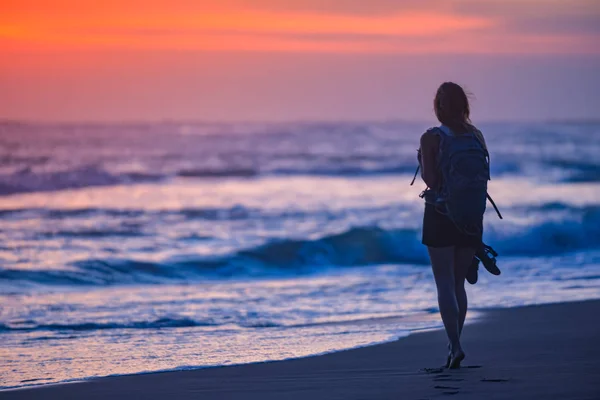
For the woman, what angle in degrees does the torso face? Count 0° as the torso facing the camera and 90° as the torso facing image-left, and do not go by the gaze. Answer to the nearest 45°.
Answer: approximately 180°

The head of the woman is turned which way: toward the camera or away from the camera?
away from the camera
